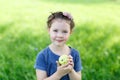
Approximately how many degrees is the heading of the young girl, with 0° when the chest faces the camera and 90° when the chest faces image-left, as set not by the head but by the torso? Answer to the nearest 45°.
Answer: approximately 0°
